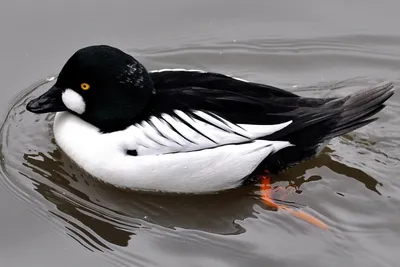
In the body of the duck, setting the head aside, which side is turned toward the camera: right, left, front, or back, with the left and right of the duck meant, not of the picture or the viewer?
left
